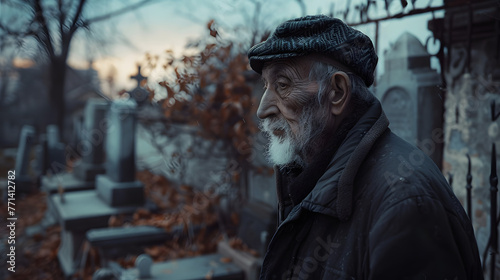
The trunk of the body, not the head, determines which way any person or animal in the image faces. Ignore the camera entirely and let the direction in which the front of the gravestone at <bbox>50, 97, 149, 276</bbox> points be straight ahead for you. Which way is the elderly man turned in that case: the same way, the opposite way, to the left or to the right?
to the right

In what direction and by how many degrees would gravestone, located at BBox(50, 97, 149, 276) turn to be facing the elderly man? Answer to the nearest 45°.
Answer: approximately 45° to its left

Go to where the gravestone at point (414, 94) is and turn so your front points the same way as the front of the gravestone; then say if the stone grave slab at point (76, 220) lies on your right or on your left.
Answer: on your right

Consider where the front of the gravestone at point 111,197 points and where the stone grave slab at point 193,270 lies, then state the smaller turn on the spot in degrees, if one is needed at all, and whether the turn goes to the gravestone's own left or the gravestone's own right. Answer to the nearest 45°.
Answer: approximately 45° to the gravestone's own left

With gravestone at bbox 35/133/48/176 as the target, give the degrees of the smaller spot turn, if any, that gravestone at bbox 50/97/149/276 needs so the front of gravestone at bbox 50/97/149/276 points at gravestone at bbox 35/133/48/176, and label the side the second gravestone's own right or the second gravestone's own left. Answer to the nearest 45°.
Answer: approximately 135° to the second gravestone's own right

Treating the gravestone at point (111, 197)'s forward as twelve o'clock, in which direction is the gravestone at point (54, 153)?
the gravestone at point (54, 153) is roughly at 4 o'clock from the gravestone at point (111, 197).

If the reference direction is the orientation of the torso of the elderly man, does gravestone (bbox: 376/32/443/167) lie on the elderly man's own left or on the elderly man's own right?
on the elderly man's own right

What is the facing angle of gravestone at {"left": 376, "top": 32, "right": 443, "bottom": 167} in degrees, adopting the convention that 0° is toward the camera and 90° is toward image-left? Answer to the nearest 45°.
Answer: approximately 45°

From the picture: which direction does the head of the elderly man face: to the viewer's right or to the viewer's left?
to the viewer's left

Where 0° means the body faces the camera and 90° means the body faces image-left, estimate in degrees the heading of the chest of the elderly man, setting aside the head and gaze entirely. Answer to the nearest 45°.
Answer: approximately 90°
